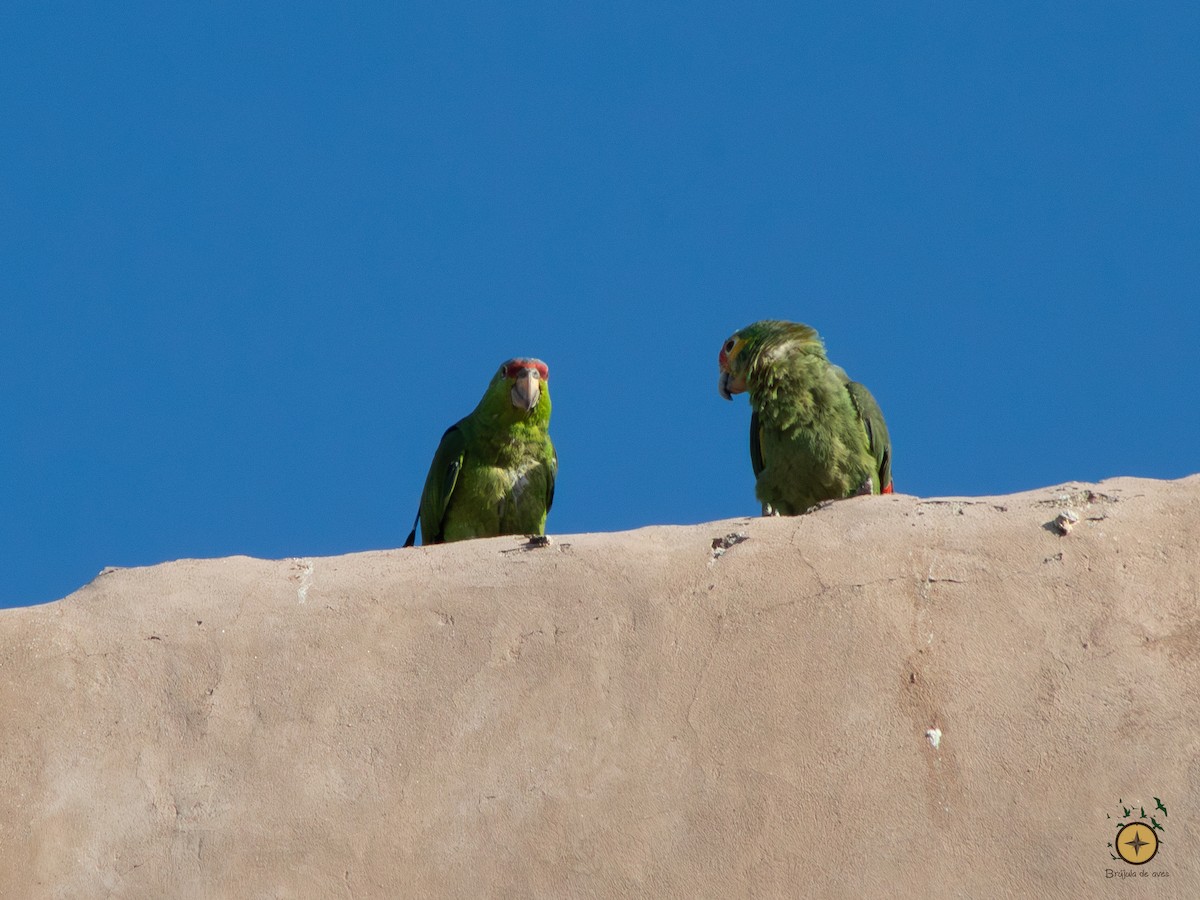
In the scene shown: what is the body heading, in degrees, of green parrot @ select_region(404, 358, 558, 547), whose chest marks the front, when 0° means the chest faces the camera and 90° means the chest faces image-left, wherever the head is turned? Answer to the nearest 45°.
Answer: approximately 315°

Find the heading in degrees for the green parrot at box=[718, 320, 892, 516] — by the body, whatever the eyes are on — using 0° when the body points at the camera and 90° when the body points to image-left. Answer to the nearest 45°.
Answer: approximately 45°

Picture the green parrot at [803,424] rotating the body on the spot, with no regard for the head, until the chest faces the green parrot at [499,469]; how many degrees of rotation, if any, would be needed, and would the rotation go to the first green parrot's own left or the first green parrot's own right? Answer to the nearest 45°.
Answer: approximately 45° to the first green parrot's own right

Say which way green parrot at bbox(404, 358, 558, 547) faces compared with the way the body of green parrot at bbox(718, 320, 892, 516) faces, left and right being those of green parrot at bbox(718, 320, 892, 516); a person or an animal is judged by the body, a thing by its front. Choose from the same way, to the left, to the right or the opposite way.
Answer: to the left

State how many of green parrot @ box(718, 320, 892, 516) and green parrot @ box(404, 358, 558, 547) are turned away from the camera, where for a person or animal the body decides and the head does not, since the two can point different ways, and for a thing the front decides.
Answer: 0
